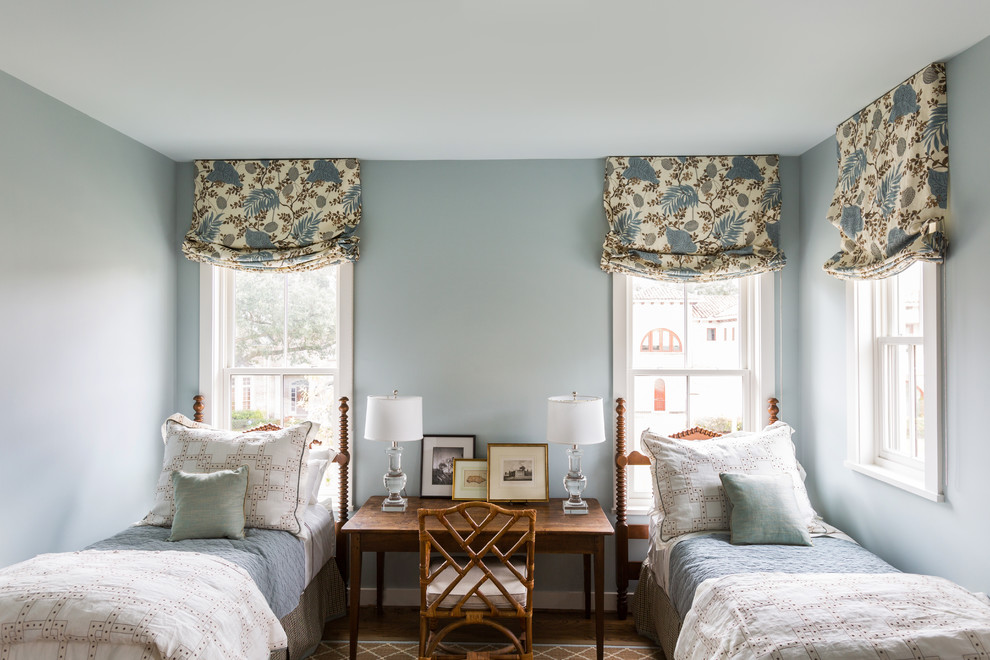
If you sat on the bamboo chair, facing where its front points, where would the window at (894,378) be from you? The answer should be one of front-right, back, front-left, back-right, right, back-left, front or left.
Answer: right

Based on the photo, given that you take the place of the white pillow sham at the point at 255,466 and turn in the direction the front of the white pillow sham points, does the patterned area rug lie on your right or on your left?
on your left

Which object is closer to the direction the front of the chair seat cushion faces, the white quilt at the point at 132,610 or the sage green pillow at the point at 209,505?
the sage green pillow

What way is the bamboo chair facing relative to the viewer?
away from the camera

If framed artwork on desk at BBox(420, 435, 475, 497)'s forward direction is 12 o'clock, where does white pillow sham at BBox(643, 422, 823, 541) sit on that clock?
The white pillow sham is roughly at 10 o'clock from the framed artwork on desk.

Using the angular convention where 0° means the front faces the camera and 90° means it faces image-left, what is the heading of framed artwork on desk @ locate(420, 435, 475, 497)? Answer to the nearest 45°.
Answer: approximately 0°

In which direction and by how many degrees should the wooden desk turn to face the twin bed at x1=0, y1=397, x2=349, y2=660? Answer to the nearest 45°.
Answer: approximately 90° to its right

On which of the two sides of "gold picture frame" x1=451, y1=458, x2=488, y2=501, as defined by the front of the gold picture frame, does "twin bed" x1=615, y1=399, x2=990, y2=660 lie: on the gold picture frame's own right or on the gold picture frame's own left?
on the gold picture frame's own left

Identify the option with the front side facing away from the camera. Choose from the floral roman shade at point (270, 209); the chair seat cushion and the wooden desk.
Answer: the chair seat cushion

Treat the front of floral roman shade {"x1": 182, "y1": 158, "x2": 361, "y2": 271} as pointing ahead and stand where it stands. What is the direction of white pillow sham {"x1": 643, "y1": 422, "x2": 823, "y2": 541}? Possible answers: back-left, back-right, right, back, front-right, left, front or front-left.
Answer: front-left

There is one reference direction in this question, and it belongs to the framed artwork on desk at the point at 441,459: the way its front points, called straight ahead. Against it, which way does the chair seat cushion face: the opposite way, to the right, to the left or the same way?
the opposite way

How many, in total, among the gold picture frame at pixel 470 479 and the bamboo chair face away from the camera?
1

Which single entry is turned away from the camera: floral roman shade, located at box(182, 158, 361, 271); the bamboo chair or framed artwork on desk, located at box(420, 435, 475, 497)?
the bamboo chair

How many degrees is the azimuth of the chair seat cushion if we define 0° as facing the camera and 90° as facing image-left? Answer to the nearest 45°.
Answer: approximately 180°
